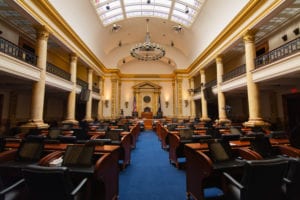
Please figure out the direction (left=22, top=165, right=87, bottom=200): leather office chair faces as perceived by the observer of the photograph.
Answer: facing away from the viewer and to the right of the viewer

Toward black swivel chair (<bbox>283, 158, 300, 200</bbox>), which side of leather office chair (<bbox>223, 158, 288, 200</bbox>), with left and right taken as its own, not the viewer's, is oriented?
right

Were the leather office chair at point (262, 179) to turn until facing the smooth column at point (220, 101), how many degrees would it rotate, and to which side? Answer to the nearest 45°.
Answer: approximately 45° to its right

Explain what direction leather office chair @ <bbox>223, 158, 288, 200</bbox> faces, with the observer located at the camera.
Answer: facing away from the viewer and to the left of the viewer

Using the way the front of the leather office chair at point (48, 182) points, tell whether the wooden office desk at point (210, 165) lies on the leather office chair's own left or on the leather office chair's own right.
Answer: on the leather office chair's own right

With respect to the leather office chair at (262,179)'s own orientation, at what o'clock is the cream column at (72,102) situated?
The cream column is roughly at 11 o'clock from the leather office chair.

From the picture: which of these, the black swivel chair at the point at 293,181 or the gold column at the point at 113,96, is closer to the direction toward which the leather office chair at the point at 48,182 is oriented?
the gold column
